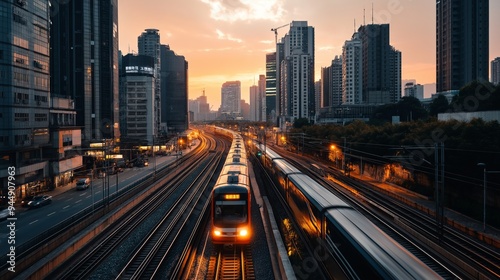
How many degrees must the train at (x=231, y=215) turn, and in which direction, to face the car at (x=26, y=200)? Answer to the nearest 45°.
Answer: approximately 135° to its right

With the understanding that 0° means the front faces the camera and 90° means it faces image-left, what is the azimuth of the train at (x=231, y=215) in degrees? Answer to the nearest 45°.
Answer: approximately 0°
